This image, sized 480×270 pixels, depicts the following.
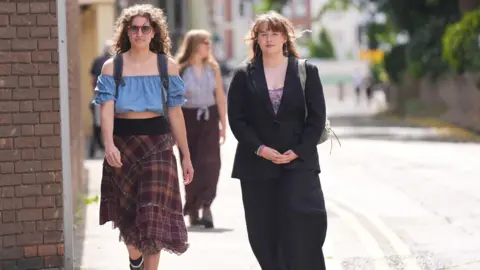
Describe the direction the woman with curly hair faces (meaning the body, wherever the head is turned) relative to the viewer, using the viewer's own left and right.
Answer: facing the viewer

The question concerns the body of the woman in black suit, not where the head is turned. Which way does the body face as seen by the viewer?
toward the camera

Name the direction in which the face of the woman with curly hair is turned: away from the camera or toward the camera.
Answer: toward the camera

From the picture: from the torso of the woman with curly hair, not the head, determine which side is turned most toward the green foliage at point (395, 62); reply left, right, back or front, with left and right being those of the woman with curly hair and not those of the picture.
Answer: back

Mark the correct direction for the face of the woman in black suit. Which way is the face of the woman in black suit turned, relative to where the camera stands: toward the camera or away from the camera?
toward the camera

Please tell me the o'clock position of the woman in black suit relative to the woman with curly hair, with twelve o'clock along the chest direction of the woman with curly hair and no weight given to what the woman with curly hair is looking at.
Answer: The woman in black suit is roughly at 9 o'clock from the woman with curly hair.

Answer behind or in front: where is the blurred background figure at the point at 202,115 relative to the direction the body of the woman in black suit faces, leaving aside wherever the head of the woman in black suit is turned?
behind

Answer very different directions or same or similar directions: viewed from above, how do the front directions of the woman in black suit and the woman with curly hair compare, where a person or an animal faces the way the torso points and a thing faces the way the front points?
same or similar directions

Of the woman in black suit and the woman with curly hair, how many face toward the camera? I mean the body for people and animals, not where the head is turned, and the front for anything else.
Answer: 2

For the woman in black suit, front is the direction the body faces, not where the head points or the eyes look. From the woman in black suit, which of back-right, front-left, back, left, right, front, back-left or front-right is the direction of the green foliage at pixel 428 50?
back
